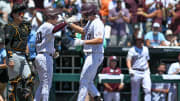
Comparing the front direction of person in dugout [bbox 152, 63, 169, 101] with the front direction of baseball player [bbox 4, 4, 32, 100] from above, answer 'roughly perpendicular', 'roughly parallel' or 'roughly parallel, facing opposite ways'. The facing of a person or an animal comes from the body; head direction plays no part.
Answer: roughly perpendicular

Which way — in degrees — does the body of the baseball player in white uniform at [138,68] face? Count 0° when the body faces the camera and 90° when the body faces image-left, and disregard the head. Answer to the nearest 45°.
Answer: approximately 0°

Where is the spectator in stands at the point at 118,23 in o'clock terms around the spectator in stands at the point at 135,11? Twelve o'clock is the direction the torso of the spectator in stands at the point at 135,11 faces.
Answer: the spectator in stands at the point at 118,23 is roughly at 3 o'clock from the spectator in stands at the point at 135,11.

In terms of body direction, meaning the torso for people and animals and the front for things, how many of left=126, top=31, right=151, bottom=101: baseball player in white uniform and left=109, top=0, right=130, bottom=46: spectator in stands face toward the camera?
2
